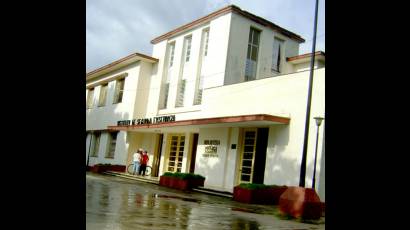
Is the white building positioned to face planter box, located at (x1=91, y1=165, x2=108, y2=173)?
no

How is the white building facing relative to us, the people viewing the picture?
facing the viewer and to the left of the viewer

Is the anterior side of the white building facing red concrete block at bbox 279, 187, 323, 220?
no

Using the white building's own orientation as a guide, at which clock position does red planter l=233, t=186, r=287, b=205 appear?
The red planter is roughly at 10 o'clock from the white building.
